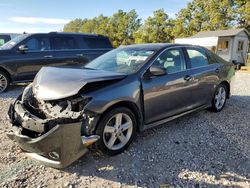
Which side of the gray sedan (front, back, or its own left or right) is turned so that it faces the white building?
back

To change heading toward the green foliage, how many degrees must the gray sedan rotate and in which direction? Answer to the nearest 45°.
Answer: approximately 135° to its right

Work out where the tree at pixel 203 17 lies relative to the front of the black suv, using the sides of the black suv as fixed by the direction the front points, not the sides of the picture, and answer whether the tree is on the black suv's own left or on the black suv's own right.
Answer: on the black suv's own right

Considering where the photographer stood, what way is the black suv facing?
facing to the left of the viewer

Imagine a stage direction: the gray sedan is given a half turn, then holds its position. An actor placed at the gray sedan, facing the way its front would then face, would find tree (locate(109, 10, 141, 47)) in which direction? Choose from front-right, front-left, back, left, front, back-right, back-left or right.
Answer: front-left

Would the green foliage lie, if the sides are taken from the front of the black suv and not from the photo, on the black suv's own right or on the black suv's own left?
on the black suv's own right

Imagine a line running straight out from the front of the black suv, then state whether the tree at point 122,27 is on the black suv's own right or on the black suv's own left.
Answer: on the black suv's own right

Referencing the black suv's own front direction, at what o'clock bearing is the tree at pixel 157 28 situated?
The tree is roughly at 4 o'clock from the black suv.

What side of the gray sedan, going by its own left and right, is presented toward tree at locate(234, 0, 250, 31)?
back

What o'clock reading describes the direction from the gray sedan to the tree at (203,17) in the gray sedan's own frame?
The tree is roughly at 5 o'clock from the gray sedan.
